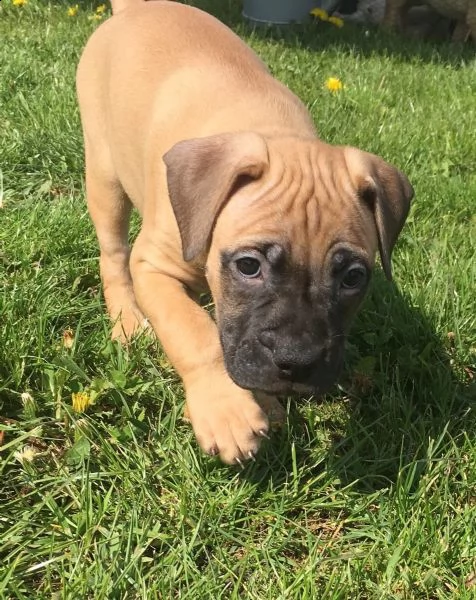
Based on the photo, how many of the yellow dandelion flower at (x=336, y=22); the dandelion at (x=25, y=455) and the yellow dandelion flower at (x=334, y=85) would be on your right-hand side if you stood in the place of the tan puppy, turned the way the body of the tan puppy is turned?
1

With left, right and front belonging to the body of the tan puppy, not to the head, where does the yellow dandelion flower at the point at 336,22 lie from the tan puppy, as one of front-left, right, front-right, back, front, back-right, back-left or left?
back-left

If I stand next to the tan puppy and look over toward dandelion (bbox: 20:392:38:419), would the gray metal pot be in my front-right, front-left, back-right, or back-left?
back-right

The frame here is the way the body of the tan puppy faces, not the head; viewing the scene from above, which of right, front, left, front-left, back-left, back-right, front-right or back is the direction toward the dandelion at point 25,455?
right

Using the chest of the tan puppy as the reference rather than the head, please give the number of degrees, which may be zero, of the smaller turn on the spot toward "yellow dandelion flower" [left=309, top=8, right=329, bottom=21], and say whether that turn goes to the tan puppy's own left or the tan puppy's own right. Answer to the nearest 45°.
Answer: approximately 135° to the tan puppy's own left

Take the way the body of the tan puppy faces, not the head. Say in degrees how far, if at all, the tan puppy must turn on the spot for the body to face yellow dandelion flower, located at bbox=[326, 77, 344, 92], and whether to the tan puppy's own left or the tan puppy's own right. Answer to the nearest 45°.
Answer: approximately 135° to the tan puppy's own left

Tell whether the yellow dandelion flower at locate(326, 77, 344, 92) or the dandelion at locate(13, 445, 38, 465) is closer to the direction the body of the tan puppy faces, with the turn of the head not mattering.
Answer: the dandelion
